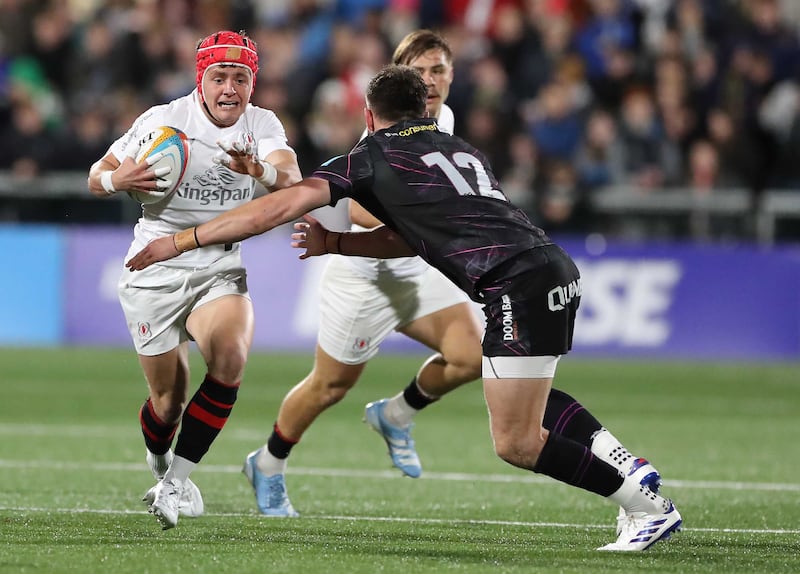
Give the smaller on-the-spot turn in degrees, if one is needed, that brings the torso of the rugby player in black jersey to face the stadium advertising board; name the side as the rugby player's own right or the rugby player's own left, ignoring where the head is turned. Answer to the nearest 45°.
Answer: approximately 45° to the rugby player's own right

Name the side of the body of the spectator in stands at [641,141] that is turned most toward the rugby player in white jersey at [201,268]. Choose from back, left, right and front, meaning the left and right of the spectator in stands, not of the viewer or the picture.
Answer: front

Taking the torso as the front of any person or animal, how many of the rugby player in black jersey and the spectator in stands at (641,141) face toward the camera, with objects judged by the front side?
1

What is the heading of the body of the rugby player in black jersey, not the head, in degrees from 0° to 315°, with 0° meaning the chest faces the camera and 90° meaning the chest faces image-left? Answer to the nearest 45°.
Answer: approximately 135°

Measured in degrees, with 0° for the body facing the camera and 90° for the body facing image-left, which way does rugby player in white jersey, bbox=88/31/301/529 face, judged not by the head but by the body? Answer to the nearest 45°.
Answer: approximately 0°

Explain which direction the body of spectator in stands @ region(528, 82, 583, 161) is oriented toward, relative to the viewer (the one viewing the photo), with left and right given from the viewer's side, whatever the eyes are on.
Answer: facing the viewer

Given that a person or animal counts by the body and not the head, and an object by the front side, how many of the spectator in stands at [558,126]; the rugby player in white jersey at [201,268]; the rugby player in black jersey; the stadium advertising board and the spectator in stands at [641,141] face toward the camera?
4

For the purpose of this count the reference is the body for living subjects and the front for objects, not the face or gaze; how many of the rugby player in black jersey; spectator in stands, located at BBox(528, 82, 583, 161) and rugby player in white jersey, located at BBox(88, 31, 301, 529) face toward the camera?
2

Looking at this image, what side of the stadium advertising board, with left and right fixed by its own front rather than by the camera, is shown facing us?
front

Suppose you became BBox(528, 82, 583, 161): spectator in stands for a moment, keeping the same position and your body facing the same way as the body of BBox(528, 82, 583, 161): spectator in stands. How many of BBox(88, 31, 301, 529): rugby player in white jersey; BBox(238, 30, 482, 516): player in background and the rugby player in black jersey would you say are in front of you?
3

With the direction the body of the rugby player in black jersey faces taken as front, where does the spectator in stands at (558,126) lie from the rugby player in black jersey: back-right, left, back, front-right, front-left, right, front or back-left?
front-right

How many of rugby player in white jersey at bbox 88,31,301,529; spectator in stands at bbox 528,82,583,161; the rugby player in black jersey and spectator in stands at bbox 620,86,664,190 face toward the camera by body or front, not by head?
3

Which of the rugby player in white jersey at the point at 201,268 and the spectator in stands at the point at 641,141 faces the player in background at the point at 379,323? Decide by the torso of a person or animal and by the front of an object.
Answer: the spectator in stands

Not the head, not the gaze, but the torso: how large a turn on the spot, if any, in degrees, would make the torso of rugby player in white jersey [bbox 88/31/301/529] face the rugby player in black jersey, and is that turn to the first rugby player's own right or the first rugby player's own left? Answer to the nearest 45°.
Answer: approximately 45° to the first rugby player's own left
